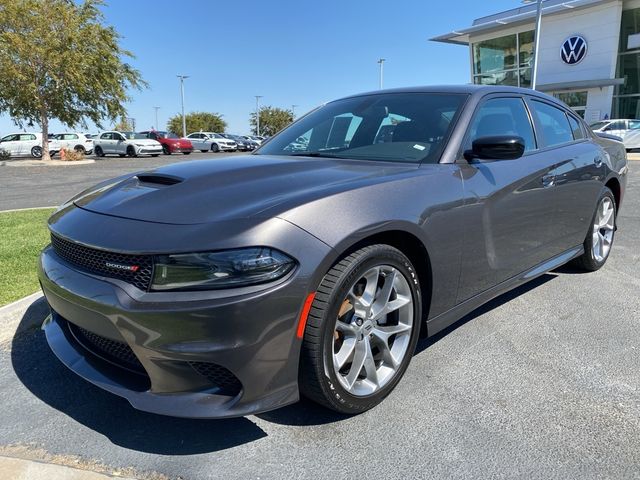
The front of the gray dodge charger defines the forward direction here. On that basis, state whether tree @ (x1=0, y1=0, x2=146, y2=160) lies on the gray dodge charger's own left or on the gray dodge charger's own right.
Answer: on the gray dodge charger's own right

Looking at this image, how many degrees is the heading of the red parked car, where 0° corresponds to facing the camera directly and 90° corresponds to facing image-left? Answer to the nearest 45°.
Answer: approximately 315°

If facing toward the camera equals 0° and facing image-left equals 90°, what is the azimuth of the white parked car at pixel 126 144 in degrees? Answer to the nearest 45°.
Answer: approximately 315°

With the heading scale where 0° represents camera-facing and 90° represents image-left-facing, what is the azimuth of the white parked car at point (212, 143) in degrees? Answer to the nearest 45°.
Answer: approximately 315°

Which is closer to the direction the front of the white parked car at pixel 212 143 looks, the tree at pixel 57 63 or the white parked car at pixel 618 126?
the white parked car

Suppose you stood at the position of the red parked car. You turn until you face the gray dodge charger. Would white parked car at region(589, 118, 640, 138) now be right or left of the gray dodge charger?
left

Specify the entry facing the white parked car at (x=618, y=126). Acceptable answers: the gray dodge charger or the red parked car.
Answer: the red parked car

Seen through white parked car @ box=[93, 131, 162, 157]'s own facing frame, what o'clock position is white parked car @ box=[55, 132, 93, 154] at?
white parked car @ box=[55, 132, 93, 154] is roughly at 6 o'clock from white parked car @ box=[93, 131, 162, 157].

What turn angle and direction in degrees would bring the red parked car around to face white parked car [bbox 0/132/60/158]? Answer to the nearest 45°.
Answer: approximately 135° to its right

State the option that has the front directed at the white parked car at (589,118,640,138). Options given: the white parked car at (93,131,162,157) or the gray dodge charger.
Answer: the white parked car at (93,131,162,157)

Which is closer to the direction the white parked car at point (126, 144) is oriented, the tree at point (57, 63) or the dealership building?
the dealership building
